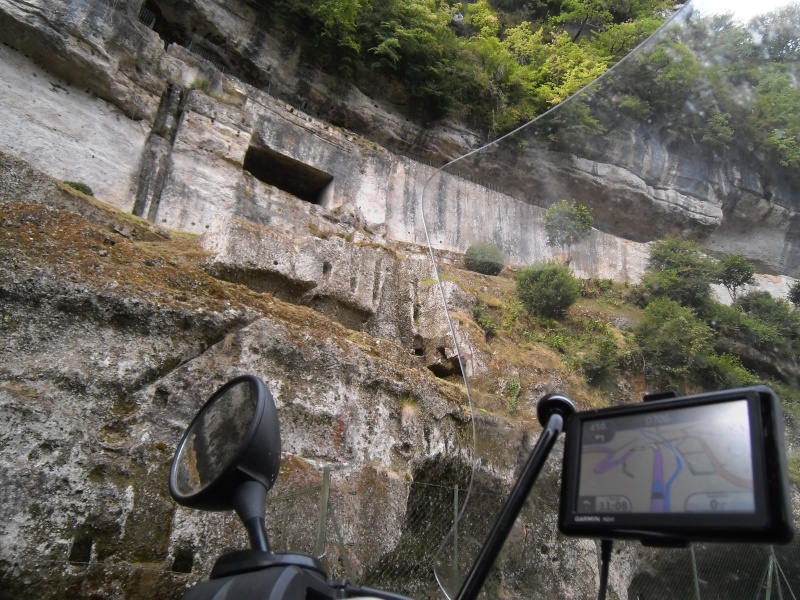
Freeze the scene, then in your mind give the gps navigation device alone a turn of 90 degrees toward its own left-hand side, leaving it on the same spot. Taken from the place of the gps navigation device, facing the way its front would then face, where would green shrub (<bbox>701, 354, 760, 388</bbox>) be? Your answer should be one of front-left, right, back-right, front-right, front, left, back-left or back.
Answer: back-left

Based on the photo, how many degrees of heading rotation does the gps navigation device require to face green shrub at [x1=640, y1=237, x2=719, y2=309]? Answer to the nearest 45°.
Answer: approximately 135° to its right

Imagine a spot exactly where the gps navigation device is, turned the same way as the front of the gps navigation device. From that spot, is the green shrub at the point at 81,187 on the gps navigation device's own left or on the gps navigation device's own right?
on the gps navigation device's own right

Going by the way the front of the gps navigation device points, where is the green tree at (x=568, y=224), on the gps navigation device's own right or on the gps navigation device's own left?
on the gps navigation device's own right

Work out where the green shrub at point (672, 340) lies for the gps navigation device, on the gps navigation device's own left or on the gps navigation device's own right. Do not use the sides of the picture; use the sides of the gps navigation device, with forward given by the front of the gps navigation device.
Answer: on the gps navigation device's own right

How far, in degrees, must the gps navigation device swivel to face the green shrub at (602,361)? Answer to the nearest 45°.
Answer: approximately 135° to its right

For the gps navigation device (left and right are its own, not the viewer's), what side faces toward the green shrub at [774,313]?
back

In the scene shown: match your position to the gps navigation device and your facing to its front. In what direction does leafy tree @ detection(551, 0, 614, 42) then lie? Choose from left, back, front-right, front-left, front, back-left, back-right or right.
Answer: back-right

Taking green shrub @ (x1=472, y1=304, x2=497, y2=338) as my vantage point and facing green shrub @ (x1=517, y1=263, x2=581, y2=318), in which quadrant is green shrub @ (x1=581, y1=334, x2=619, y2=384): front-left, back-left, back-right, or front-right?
front-right
